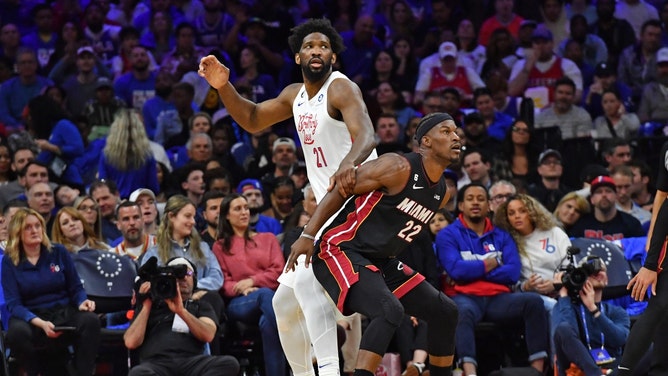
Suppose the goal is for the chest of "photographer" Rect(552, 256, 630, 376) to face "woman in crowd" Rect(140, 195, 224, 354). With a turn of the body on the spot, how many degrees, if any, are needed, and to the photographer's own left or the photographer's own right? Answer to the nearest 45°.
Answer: approximately 45° to the photographer's own right

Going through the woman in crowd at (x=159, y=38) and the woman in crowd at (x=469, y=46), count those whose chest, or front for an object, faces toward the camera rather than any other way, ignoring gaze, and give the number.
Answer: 2

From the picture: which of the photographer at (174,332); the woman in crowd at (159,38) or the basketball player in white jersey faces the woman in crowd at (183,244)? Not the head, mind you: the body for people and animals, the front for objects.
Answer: the woman in crowd at (159,38)

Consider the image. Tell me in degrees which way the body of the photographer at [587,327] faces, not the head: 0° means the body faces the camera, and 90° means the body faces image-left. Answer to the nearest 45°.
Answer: approximately 45°

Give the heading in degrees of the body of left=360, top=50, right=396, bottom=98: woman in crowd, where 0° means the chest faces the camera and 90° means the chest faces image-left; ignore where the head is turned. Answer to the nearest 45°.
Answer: approximately 0°

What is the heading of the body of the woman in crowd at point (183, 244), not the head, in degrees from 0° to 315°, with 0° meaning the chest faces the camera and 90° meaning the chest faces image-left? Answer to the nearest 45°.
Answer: approximately 315°
